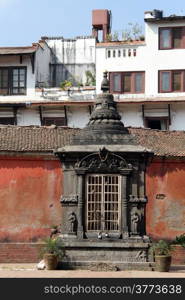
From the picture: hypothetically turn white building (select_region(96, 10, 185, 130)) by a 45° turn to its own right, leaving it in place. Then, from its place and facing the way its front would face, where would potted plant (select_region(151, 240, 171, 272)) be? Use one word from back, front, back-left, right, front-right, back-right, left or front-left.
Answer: front-left

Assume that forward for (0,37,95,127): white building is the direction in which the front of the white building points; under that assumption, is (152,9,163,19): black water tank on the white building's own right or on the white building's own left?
on the white building's own left

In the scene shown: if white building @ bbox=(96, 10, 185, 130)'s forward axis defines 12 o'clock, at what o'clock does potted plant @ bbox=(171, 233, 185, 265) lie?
The potted plant is roughly at 12 o'clock from the white building.

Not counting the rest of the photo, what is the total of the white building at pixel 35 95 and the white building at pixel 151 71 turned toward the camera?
2

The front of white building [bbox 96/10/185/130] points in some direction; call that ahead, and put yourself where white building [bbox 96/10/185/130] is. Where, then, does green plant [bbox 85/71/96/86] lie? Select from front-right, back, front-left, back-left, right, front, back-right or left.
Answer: back-right

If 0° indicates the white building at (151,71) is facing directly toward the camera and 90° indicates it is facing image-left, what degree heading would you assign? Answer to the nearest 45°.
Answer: approximately 0°

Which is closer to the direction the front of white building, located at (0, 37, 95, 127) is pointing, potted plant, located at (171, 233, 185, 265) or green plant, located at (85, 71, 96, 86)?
the potted plant

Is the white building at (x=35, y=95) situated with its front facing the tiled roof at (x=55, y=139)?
yes

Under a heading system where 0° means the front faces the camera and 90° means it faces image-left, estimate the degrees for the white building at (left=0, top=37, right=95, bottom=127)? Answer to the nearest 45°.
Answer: approximately 0°

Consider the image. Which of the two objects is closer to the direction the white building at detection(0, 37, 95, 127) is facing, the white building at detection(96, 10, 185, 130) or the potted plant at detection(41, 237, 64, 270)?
the potted plant

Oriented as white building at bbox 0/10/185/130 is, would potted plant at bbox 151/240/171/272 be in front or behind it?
in front
